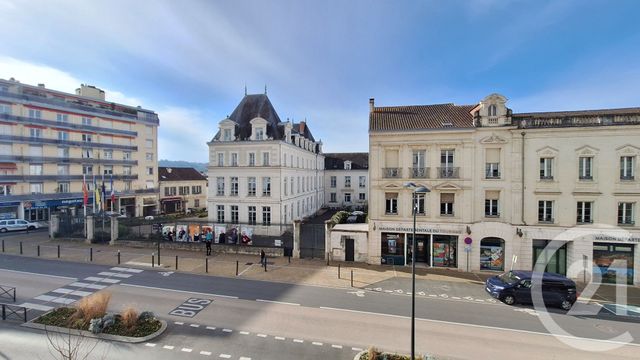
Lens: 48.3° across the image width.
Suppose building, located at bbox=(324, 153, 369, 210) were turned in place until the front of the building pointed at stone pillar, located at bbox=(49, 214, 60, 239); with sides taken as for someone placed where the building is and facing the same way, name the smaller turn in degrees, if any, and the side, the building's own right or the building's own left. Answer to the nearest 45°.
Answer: approximately 45° to the building's own right

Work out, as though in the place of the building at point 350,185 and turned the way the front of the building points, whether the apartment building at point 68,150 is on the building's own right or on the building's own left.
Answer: on the building's own right

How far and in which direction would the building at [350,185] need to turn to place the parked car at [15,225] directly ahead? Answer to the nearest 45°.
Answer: approximately 45° to its right

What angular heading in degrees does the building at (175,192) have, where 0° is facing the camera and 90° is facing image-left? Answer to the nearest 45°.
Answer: approximately 0°
